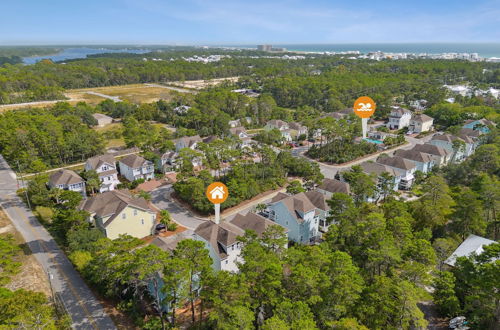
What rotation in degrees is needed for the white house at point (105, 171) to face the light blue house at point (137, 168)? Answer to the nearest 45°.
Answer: approximately 45° to its left

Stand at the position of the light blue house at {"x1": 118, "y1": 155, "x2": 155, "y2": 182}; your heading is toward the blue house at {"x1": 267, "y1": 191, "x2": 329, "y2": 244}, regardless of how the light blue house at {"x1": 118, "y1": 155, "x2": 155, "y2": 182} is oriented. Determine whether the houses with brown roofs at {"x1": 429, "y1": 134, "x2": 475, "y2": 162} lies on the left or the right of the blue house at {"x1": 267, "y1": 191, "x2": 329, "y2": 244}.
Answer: left

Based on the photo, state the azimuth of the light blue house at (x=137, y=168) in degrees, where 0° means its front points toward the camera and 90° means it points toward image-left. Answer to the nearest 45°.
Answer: approximately 315°

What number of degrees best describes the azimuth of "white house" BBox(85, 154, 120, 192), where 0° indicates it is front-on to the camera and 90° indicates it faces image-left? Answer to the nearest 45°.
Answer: approximately 315°

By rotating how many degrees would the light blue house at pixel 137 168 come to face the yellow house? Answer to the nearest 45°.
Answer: approximately 45° to its right

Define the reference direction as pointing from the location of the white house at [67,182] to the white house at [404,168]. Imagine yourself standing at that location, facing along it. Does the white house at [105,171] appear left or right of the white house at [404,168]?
left

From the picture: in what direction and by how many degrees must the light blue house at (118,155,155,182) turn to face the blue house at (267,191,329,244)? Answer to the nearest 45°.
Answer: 0° — it already faces it

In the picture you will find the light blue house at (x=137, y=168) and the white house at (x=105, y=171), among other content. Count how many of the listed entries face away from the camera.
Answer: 0

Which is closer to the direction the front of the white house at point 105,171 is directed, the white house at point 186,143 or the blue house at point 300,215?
the blue house

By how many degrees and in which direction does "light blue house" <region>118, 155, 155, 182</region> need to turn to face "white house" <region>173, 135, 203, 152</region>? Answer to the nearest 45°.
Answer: approximately 90° to its left
